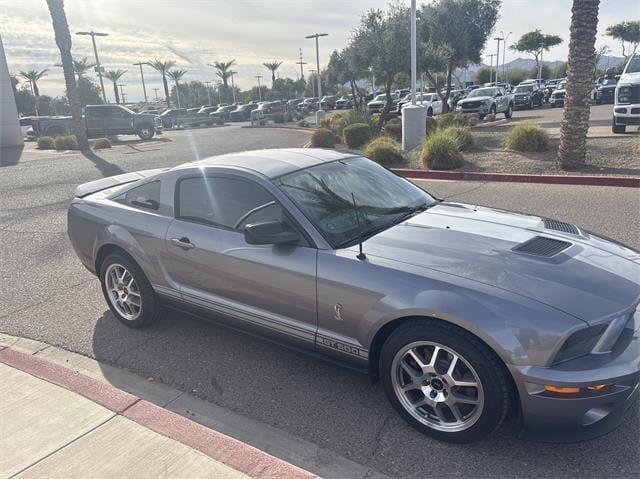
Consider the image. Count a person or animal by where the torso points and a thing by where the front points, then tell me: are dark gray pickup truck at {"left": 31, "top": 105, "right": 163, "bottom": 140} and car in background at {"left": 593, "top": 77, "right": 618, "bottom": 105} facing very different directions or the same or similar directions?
very different directions

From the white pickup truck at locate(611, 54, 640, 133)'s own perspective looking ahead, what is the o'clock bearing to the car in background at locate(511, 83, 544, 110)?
The car in background is roughly at 4 o'clock from the white pickup truck.

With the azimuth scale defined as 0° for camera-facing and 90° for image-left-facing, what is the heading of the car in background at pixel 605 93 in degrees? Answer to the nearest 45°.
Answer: approximately 45°

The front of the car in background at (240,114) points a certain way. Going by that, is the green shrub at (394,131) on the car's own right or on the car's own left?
on the car's own left

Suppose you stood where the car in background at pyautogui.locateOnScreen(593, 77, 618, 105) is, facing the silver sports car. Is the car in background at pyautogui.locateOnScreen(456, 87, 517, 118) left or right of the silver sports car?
right

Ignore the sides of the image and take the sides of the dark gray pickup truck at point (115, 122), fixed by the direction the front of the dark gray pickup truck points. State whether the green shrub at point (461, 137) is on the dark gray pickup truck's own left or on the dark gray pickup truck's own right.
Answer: on the dark gray pickup truck's own right

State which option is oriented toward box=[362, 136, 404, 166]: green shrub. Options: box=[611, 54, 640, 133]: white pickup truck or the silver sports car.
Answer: the white pickup truck

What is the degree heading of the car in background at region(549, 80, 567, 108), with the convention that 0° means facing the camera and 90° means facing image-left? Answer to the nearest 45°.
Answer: approximately 45°
